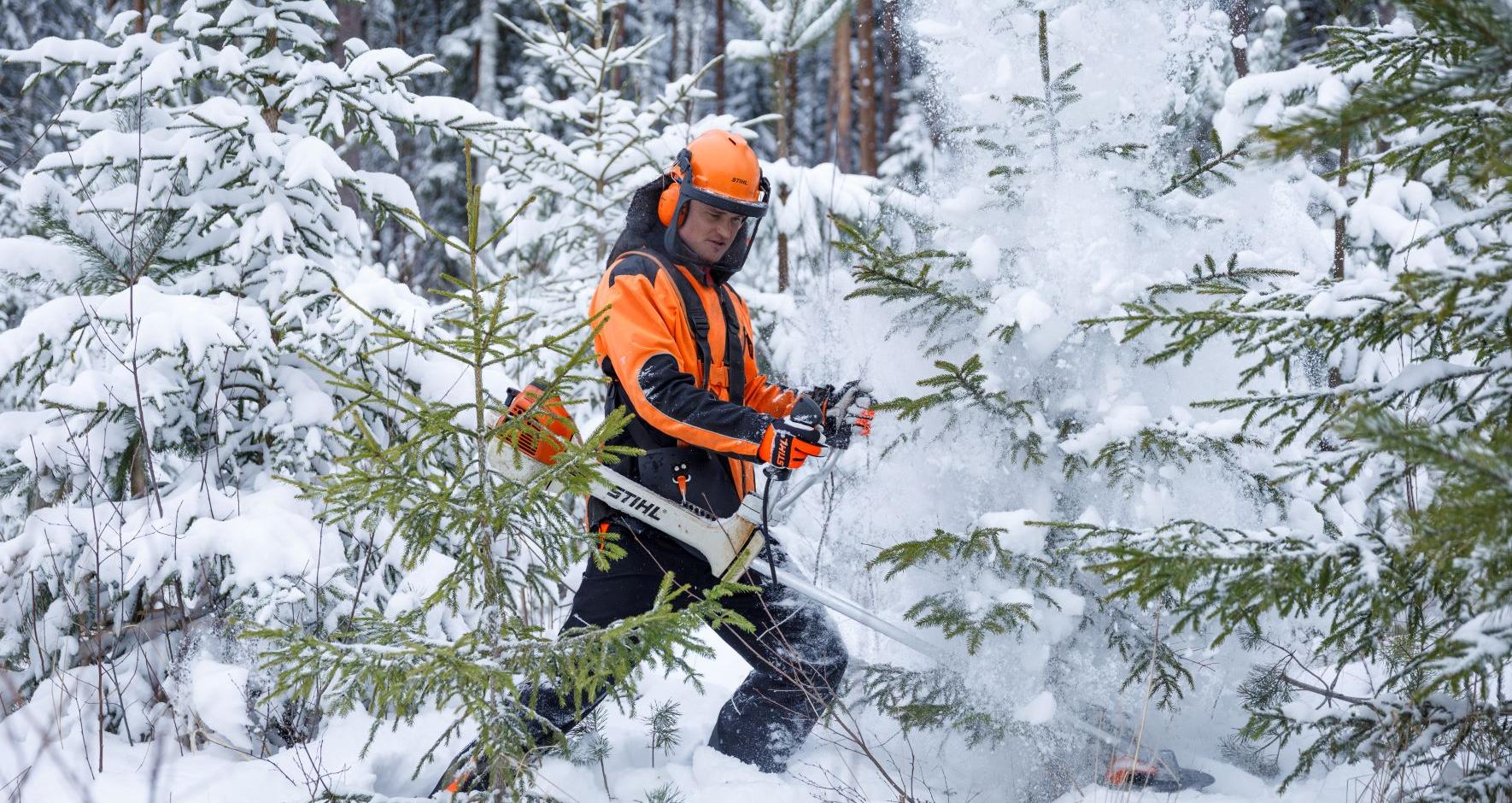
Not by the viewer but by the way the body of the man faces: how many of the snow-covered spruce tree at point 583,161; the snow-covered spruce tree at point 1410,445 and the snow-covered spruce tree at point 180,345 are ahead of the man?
1

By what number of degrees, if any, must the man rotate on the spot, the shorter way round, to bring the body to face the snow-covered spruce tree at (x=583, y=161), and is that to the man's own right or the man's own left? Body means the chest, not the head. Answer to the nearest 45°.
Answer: approximately 135° to the man's own left

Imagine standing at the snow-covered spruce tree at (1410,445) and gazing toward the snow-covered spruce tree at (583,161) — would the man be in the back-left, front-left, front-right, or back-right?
front-left

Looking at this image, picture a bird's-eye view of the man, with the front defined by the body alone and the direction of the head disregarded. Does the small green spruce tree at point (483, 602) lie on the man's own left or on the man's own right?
on the man's own right

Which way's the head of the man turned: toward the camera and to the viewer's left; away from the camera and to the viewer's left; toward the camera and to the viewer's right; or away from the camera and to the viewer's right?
toward the camera and to the viewer's right

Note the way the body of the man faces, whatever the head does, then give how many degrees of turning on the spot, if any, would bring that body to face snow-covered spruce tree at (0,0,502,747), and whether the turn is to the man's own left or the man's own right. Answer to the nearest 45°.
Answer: approximately 180°

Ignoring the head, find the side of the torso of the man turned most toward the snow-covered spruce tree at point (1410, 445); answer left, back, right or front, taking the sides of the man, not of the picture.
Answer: front

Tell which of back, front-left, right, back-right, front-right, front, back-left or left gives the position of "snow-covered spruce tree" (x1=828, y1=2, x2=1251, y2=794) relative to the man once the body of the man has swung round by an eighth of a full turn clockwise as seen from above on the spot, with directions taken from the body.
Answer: left

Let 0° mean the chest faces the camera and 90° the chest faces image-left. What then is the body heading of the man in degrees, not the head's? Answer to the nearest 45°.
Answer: approximately 315°

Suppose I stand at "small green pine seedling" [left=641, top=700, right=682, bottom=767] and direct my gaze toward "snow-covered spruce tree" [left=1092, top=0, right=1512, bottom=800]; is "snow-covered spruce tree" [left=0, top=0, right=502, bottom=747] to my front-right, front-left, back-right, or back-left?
back-right
